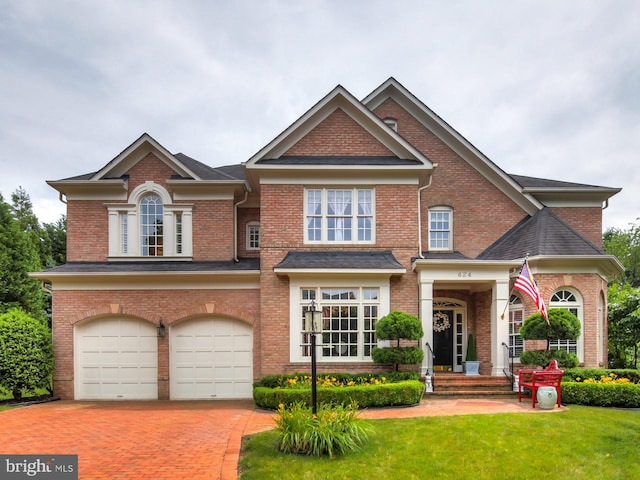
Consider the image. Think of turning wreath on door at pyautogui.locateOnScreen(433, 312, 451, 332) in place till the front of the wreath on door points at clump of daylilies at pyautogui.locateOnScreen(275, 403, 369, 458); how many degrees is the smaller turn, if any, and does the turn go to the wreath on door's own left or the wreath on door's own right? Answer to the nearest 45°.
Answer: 0° — it already faces it

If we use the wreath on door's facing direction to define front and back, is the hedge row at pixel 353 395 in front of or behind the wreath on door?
in front

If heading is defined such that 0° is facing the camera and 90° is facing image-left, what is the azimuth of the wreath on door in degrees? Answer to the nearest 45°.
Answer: approximately 0°

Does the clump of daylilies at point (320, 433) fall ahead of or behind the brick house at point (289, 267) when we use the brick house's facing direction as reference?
ahead

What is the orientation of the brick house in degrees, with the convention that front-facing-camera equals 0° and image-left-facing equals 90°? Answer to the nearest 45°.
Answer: approximately 0°

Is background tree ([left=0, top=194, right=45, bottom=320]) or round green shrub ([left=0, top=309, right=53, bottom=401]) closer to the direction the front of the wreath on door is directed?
the round green shrub

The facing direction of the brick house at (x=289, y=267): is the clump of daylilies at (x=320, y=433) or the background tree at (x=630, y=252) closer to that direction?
the clump of daylilies
